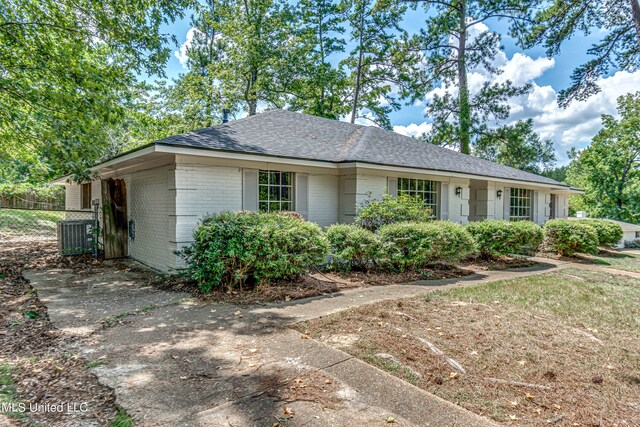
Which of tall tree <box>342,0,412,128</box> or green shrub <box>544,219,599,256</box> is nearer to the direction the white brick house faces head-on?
the green shrub

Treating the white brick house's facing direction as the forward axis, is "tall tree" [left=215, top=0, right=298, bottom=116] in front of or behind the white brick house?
behind

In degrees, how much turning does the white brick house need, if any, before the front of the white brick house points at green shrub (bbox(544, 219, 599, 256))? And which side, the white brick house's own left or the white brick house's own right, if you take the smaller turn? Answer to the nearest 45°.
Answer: approximately 45° to the white brick house's own left

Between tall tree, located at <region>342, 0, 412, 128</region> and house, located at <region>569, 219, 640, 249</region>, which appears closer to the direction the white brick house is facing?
the house

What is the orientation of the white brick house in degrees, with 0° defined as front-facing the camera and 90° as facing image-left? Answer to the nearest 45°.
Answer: approximately 315°

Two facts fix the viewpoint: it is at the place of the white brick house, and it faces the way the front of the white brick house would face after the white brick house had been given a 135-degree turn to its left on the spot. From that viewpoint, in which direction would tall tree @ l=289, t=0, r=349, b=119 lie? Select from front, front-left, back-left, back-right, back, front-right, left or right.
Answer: front
